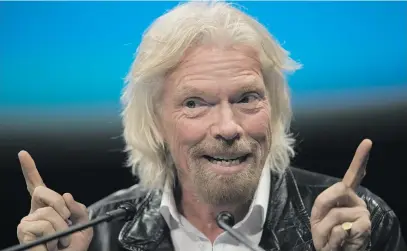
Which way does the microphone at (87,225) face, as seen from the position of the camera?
facing to the right of the viewer

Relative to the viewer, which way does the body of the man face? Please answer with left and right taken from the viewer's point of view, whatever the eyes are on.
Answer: facing the viewer

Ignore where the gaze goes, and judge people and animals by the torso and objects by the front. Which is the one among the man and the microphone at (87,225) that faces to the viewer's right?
the microphone

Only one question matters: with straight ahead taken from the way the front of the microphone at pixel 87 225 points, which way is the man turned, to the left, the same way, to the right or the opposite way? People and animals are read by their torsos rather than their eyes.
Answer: to the right

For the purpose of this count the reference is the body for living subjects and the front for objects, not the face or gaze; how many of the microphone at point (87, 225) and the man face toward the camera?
1

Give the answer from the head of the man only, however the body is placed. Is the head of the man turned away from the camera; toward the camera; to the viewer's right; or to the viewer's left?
toward the camera
